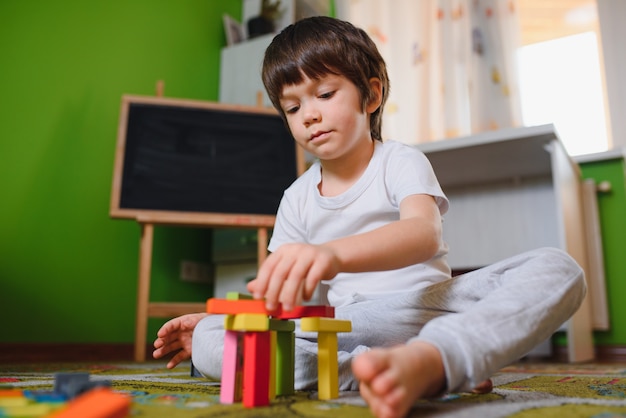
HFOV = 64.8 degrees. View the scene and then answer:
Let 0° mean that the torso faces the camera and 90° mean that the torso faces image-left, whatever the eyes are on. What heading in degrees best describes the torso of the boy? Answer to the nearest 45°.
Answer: approximately 45°

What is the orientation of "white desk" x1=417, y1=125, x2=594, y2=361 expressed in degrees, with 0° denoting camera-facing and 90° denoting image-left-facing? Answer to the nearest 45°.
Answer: approximately 45°

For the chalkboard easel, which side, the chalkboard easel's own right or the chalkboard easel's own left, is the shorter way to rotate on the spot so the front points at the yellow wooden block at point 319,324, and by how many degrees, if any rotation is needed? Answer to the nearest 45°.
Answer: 0° — it already faces it

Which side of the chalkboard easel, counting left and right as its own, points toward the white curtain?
left
